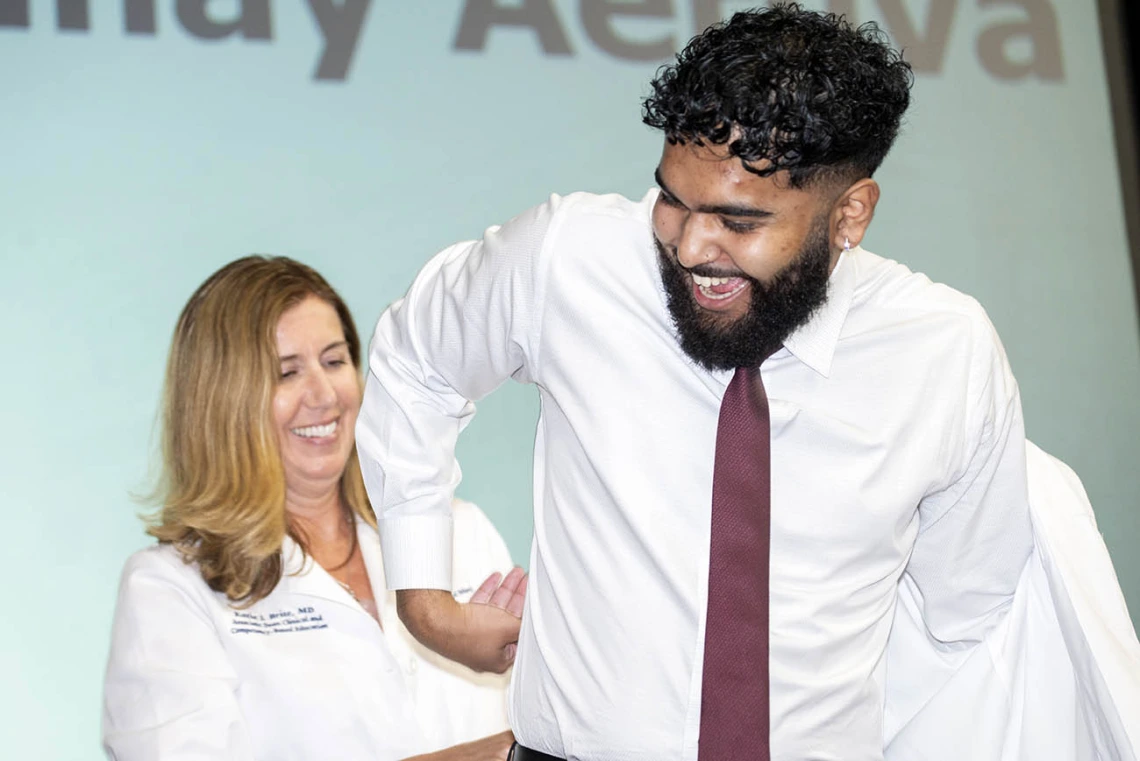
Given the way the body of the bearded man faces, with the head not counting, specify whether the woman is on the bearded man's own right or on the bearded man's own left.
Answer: on the bearded man's own right

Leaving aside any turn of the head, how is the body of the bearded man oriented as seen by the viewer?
toward the camera

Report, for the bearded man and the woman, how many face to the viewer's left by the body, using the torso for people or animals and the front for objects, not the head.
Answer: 0

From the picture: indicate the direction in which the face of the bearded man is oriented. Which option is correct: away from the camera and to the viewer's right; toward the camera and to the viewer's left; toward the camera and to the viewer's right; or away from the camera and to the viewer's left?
toward the camera and to the viewer's left

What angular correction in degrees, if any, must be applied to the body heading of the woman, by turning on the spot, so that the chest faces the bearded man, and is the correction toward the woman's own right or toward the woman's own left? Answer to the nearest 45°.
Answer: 0° — they already face them

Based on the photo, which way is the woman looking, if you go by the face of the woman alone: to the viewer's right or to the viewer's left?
to the viewer's right
